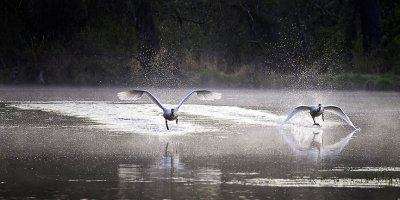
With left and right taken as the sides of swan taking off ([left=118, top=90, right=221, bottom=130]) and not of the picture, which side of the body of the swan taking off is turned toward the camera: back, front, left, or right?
front
